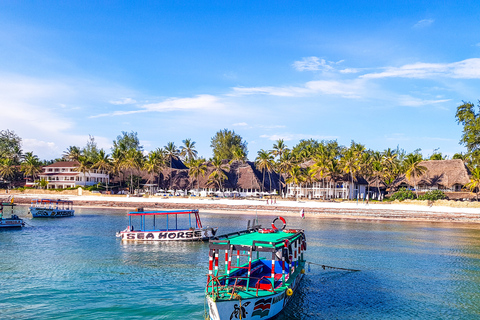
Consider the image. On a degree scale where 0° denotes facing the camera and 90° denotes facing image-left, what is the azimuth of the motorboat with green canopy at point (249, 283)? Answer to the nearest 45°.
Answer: approximately 45°
